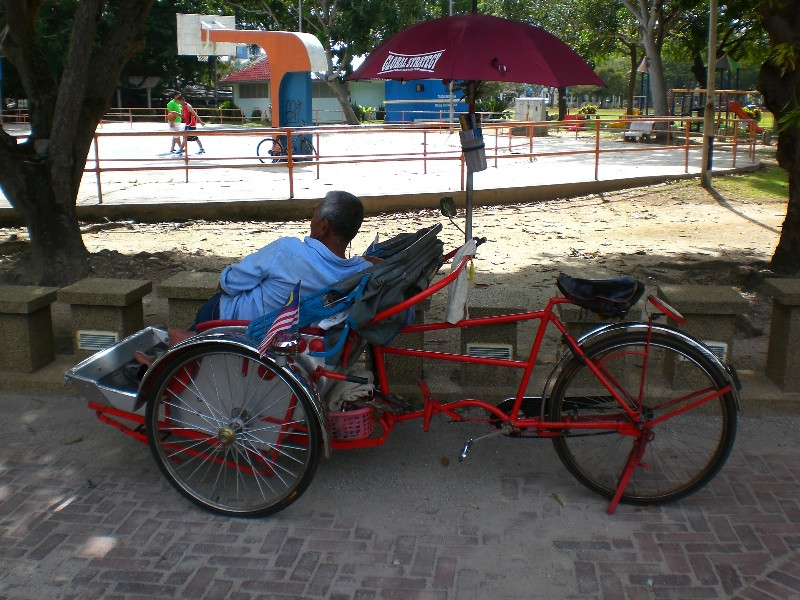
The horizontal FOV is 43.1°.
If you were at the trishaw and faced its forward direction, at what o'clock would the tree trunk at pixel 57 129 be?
The tree trunk is roughly at 2 o'clock from the trishaw.

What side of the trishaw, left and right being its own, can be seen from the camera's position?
left

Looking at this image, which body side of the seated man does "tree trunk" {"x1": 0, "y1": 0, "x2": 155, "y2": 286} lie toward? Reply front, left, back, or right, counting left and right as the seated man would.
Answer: front

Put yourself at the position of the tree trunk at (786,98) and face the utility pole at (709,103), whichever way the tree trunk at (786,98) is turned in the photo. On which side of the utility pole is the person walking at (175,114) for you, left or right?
left

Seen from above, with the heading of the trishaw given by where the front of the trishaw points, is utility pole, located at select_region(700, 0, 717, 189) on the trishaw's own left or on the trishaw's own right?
on the trishaw's own right

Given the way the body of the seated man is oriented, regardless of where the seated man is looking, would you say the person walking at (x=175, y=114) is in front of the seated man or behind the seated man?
in front

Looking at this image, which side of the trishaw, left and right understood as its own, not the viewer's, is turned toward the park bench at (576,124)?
right

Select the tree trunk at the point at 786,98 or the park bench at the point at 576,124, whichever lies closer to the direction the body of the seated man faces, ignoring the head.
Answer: the park bench

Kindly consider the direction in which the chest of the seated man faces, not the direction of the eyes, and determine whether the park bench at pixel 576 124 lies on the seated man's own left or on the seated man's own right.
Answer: on the seated man's own right

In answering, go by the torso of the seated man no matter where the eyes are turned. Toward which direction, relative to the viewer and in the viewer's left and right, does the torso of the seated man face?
facing away from the viewer and to the left of the viewer

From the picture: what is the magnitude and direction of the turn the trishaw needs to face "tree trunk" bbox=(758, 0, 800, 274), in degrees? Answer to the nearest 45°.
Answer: approximately 135° to its right
